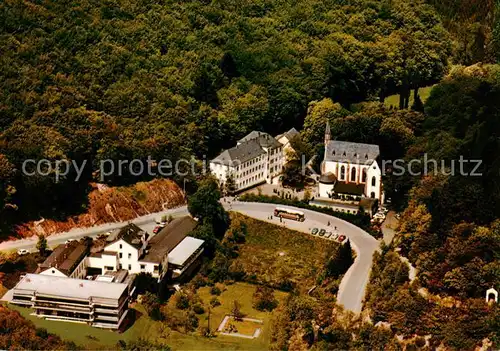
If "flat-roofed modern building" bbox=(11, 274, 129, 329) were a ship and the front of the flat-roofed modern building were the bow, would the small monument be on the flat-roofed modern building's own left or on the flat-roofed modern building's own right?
on the flat-roofed modern building's own left

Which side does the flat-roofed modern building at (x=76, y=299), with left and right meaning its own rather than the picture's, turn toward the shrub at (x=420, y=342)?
left

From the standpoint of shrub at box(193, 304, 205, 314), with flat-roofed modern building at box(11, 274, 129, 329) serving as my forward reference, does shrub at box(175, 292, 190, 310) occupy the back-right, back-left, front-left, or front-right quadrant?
front-right

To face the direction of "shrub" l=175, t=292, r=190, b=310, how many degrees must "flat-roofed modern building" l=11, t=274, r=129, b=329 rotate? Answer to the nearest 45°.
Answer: approximately 90° to its left

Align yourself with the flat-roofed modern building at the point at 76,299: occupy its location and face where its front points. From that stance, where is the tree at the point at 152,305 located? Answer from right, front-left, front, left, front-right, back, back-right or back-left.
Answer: left

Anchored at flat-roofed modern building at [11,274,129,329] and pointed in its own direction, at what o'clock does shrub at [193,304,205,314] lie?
The shrub is roughly at 9 o'clock from the flat-roofed modern building.

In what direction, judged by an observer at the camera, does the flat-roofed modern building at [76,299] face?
facing the viewer

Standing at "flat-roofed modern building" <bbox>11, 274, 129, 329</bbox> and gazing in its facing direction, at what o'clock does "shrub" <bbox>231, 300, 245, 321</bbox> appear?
The shrub is roughly at 9 o'clock from the flat-roofed modern building.
